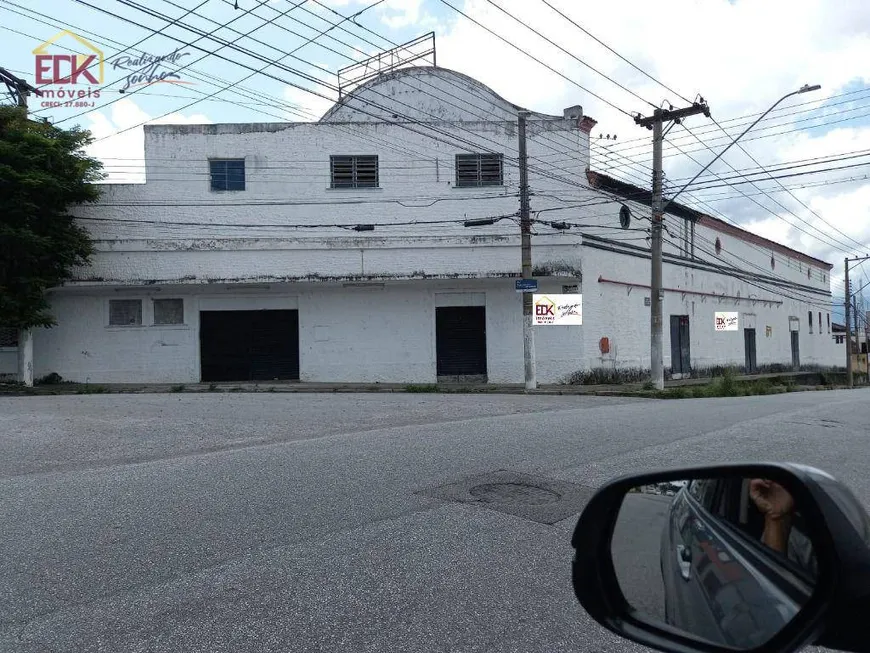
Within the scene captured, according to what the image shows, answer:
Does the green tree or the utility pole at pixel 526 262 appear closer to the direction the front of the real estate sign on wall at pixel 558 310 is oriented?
the utility pole

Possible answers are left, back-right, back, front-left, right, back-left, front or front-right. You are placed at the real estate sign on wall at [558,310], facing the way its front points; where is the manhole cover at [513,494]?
front

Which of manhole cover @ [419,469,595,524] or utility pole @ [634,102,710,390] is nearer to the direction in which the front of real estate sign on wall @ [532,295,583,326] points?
the manhole cover

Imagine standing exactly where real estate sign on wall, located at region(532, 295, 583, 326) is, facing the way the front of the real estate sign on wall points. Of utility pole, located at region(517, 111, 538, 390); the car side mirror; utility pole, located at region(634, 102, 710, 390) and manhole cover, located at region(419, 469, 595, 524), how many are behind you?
0

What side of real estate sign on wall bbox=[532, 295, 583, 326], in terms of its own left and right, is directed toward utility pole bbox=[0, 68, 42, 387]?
right

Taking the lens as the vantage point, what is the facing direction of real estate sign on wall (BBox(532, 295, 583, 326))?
facing the viewer

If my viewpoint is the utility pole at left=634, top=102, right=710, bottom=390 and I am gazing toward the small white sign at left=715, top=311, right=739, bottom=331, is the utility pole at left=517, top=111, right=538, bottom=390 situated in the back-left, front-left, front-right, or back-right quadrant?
back-left

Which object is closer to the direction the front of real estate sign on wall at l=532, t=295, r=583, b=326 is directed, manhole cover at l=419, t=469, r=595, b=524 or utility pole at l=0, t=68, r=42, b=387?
the manhole cover

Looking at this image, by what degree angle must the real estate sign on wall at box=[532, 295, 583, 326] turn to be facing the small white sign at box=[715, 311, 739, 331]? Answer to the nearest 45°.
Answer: approximately 135° to its left

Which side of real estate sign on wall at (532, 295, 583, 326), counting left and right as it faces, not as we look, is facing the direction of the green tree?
right

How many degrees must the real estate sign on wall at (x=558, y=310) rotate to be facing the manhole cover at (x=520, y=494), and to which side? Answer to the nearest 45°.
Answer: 0° — it already faces it

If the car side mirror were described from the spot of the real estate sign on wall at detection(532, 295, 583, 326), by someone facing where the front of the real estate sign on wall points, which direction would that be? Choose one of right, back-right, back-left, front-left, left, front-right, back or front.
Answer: front

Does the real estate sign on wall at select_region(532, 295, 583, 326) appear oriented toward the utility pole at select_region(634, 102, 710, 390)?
no

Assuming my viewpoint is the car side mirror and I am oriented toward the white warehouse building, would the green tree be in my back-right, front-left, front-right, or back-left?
front-left

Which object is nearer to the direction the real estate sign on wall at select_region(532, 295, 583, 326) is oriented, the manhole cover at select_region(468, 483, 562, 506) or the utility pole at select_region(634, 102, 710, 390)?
the manhole cover
